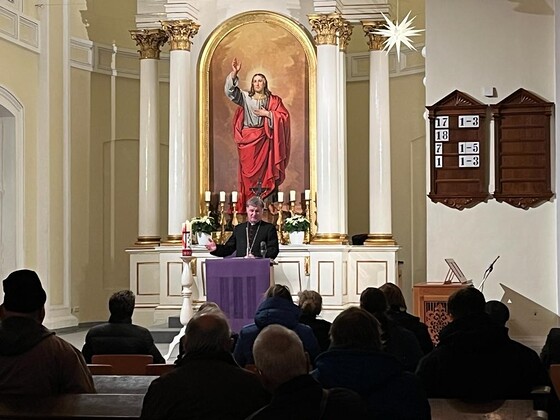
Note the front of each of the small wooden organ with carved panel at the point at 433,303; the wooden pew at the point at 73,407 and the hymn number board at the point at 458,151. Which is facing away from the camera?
the wooden pew

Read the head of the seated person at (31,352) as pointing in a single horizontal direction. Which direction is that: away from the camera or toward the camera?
away from the camera

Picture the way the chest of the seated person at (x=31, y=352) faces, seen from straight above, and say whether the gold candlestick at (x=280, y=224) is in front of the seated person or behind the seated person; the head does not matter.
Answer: in front

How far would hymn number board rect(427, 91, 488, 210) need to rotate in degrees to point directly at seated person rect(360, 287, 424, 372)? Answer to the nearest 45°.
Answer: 0° — it already faces them

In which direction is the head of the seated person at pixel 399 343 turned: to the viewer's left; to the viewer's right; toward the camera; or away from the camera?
away from the camera

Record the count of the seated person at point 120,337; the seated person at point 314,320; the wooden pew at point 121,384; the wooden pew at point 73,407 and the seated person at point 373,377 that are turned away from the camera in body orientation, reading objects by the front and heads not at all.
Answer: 5

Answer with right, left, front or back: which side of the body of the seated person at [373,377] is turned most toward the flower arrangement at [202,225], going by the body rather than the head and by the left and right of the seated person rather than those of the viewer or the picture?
front

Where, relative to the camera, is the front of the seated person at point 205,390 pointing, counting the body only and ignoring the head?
away from the camera

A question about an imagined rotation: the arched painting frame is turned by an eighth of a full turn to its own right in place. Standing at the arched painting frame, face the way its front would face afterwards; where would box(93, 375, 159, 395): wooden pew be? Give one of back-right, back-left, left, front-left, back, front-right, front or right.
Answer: front-left

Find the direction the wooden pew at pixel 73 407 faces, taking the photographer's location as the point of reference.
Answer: facing away from the viewer

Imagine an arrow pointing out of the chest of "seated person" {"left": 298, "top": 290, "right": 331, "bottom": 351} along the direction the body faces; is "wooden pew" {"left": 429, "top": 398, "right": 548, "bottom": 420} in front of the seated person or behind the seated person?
behind

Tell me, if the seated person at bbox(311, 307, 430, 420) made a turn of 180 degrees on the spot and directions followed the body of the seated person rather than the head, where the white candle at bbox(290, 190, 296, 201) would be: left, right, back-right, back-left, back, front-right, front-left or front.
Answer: back

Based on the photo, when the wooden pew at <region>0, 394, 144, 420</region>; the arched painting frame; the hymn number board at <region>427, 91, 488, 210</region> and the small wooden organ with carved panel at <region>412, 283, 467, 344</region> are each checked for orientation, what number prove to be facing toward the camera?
3

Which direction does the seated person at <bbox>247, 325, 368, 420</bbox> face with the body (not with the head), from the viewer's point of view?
away from the camera

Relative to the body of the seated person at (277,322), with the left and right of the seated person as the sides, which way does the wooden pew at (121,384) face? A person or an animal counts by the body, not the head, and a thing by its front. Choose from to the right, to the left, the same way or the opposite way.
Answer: the same way

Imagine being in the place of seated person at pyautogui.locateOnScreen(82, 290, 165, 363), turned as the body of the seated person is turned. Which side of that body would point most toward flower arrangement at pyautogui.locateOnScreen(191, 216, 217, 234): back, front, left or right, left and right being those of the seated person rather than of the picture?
front

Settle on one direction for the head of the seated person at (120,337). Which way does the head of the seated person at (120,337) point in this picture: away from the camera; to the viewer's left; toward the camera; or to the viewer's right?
away from the camera

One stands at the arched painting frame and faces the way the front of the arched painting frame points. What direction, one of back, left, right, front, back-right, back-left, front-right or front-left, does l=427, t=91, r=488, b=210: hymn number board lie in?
front-left

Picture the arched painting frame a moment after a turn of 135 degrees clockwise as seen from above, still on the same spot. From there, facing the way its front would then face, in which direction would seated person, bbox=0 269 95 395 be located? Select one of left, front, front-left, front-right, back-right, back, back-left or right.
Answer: back-left

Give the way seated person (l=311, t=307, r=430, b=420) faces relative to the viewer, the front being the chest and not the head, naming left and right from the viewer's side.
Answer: facing away from the viewer

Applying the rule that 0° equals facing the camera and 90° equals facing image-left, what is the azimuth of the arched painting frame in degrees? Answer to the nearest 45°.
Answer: approximately 0°
